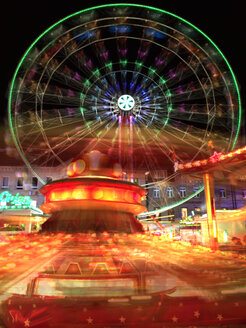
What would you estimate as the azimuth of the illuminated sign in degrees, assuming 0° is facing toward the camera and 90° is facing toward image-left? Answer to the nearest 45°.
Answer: approximately 0°
